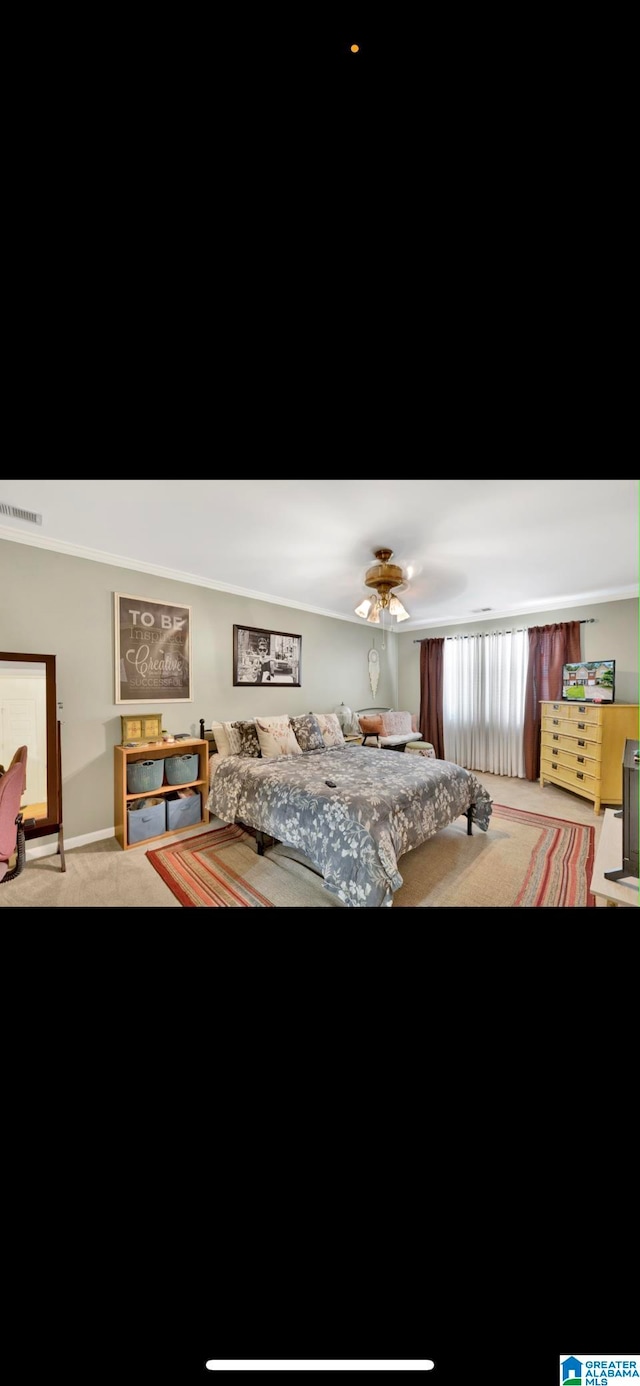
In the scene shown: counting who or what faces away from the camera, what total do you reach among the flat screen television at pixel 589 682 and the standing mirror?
0

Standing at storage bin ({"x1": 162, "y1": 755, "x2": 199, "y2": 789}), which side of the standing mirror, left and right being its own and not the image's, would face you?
left

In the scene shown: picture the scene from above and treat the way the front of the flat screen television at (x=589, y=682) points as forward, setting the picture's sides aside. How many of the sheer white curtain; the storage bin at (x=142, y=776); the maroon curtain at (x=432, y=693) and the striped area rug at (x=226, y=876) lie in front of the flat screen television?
4

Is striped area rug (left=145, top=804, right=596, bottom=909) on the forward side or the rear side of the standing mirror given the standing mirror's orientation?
on the forward side

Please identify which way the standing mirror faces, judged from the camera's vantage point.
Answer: facing the viewer and to the right of the viewer

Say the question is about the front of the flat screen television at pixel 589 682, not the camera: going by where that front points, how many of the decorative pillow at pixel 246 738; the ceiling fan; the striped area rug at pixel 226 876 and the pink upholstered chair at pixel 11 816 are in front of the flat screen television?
4

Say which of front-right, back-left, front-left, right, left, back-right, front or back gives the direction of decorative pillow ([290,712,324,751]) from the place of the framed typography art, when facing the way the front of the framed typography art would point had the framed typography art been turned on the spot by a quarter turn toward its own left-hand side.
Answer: front-right

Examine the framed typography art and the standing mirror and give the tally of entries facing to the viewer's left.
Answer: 0

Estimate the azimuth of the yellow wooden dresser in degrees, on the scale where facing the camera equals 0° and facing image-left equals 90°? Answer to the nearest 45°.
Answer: approximately 45°

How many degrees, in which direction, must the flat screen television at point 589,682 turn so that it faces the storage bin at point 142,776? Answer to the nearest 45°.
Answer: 0° — it already faces it

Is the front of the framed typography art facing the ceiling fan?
yes
